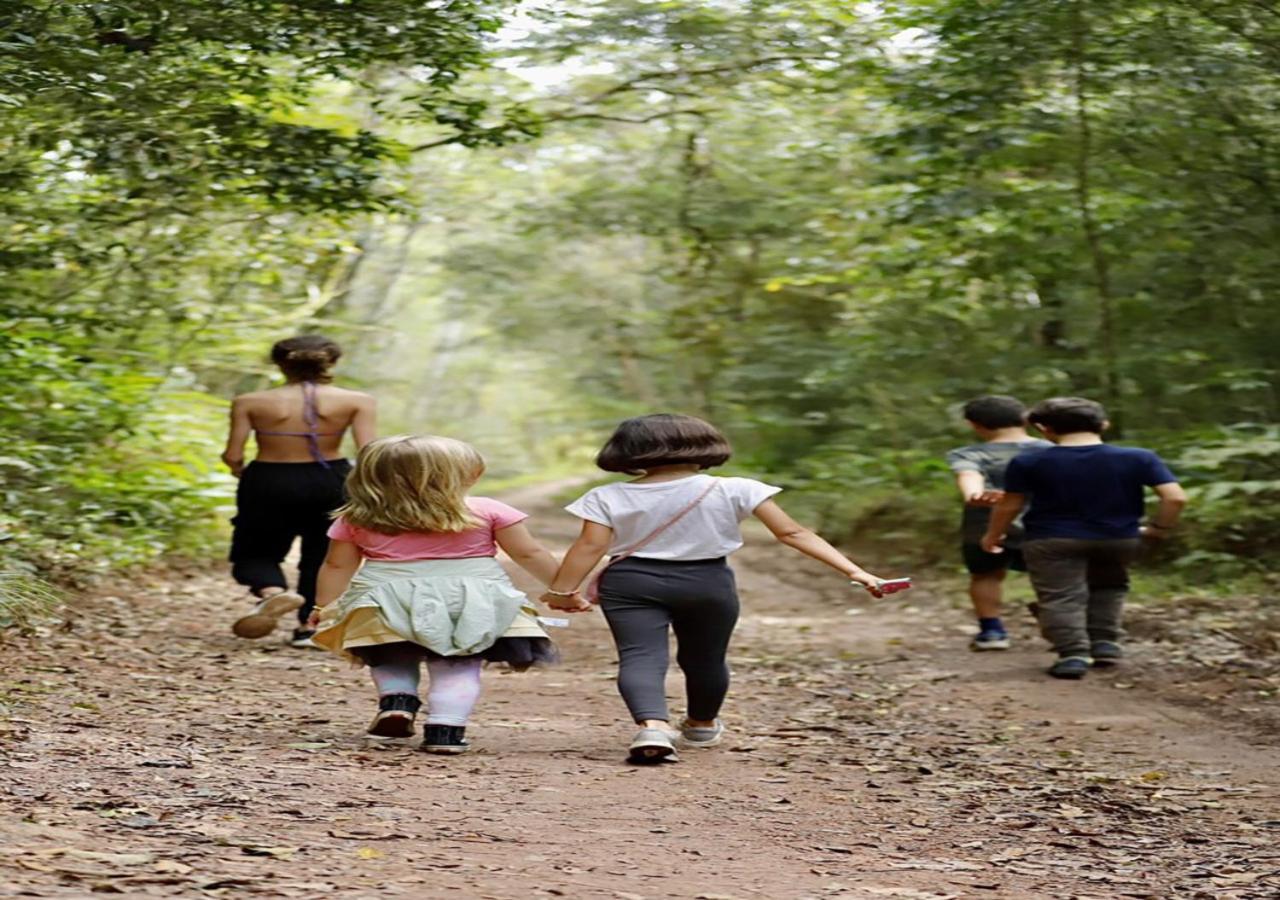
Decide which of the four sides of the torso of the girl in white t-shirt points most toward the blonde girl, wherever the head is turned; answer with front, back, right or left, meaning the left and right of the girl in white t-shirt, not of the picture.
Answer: left

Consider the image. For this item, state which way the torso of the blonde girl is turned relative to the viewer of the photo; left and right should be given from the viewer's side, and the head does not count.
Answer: facing away from the viewer

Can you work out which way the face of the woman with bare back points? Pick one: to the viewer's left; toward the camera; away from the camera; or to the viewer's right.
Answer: away from the camera

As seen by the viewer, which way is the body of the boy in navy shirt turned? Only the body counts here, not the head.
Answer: away from the camera

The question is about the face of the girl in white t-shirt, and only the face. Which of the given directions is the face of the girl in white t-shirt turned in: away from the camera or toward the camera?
away from the camera

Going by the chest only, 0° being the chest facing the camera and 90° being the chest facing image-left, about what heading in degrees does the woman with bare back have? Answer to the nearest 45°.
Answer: approximately 180°

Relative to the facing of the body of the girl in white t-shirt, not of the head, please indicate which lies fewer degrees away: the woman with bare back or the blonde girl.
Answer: the woman with bare back

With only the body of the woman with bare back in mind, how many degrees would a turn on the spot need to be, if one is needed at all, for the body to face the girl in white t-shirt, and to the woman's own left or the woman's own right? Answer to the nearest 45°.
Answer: approximately 135° to the woman's own right

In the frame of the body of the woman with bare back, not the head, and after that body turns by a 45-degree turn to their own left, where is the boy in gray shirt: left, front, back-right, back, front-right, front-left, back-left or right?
back-right

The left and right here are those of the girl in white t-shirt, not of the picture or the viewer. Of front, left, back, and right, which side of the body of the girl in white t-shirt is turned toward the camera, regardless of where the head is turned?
back

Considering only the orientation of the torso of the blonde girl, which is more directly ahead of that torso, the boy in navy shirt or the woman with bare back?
the woman with bare back

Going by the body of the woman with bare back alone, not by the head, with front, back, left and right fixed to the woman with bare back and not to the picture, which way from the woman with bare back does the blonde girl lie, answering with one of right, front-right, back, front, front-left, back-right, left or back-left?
back

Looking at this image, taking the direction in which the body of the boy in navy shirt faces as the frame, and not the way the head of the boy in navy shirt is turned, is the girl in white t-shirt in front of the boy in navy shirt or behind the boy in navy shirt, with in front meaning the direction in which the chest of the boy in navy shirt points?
behind

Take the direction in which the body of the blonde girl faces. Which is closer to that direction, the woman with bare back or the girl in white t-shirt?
the woman with bare back
